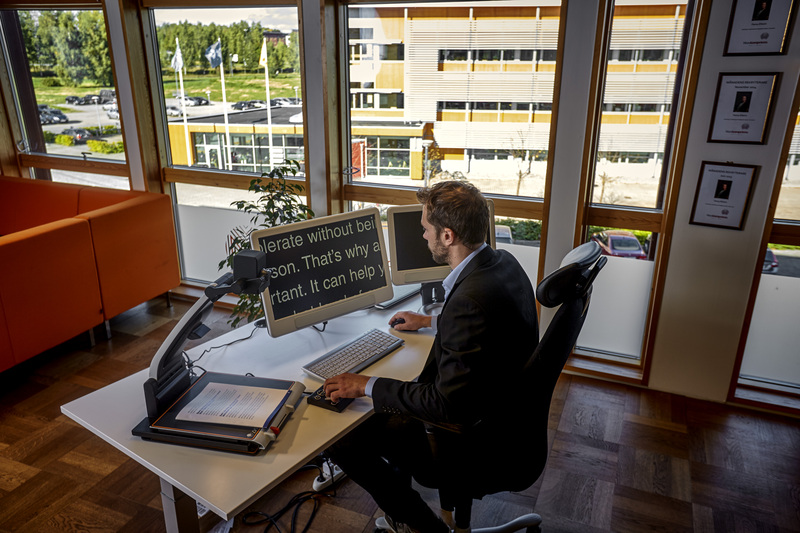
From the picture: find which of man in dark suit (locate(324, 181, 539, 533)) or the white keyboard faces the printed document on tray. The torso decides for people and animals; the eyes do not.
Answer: the man in dark suit

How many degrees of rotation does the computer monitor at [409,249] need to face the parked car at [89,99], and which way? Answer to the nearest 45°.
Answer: approximately 135° to its right

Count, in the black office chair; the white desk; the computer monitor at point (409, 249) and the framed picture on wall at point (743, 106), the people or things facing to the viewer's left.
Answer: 1

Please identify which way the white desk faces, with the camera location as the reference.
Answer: facing the viewer and to the right of the viewer

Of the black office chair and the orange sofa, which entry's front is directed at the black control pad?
the black office chair

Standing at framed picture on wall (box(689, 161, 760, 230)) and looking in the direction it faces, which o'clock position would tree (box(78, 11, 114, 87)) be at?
The tree is roughly at 3 o'clock from the framed picture on wall.

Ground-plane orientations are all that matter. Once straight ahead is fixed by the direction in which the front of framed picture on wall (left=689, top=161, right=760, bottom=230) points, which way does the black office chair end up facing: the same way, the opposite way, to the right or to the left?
to the right

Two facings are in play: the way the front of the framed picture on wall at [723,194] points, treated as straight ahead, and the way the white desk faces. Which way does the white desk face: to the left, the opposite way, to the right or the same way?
to the left

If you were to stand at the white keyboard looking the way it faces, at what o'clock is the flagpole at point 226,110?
The flagpole is roughly at 7 o'clock from the white keyboard.

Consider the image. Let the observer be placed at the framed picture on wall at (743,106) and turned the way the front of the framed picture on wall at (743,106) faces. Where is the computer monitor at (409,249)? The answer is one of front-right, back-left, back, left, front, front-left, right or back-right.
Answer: front-right

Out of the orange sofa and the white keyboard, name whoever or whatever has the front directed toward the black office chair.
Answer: the white keyboard

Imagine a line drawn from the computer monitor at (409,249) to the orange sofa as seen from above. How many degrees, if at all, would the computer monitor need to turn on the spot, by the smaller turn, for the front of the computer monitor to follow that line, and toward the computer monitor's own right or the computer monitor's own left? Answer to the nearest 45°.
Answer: approximately 135° to the computer monitor's own right

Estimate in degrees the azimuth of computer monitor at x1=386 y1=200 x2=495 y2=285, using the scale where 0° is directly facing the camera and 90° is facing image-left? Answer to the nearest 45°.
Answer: approximately 0°

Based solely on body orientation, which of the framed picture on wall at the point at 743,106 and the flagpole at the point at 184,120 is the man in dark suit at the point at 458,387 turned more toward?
the flagpole

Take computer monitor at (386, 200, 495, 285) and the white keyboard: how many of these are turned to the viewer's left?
0
